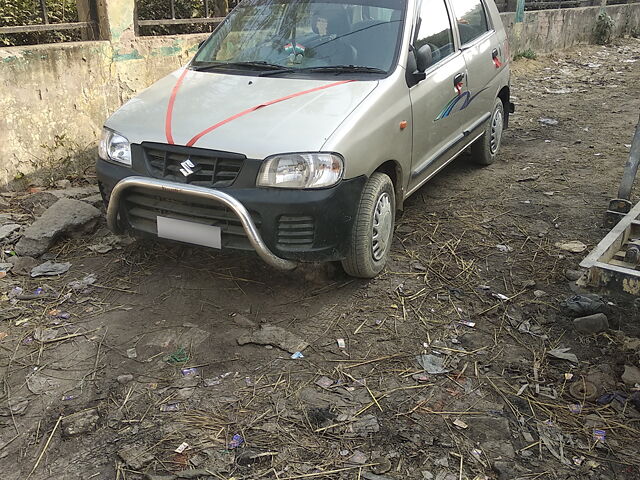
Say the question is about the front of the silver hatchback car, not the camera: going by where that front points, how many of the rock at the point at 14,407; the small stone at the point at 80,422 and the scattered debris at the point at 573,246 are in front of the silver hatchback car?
2

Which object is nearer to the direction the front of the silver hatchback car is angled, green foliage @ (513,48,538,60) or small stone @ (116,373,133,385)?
the small stone

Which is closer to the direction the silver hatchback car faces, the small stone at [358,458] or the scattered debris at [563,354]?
the small stone

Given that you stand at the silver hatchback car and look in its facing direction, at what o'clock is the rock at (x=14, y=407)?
The rock is roughly at 12 o'clock from the silver hatchback car.

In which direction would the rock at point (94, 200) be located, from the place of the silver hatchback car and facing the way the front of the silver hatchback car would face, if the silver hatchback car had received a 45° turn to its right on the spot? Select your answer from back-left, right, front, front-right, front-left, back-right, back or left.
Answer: front-right

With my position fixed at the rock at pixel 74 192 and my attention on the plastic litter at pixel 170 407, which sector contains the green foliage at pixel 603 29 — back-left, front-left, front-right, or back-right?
back-left

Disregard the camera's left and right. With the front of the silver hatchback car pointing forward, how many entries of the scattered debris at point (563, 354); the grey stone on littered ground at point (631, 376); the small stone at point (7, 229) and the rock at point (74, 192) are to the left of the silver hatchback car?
2

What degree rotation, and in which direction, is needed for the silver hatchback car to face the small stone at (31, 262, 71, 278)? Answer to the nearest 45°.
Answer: approximately 45° to its right

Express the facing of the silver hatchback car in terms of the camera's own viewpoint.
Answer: facing the viewer and to the left of the viewer

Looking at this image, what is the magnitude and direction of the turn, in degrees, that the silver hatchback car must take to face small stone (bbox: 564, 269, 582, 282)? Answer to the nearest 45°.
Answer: approximately 135° to its left

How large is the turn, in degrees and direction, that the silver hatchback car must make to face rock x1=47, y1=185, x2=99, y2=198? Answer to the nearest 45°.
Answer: approximately 90° to its right

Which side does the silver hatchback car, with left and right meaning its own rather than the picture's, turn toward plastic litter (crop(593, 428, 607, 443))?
left

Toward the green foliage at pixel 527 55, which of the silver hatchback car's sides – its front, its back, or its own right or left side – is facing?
back

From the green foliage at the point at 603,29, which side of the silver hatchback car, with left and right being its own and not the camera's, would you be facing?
back

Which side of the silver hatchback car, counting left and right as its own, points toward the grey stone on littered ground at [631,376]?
left

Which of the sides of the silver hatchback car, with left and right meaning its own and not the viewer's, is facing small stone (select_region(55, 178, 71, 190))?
right

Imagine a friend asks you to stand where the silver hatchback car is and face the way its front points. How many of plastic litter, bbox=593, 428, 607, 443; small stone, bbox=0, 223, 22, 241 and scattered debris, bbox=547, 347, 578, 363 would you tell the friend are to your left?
2

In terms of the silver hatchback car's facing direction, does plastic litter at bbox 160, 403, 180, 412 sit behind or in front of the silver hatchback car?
in front
